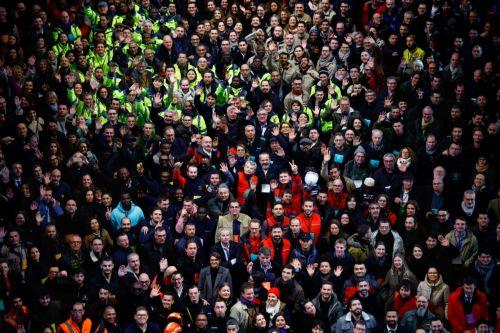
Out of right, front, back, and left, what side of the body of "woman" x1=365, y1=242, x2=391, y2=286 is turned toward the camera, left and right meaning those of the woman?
front

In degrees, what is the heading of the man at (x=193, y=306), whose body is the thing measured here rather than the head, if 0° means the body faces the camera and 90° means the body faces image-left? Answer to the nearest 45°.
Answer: approximately 0°

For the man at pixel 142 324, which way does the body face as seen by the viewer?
toward the camera

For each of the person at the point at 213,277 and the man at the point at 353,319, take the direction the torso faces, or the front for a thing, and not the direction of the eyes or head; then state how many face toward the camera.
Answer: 2

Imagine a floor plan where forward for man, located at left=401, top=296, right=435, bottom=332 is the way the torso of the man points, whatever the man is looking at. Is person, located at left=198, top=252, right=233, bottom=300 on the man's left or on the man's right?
on the man's right

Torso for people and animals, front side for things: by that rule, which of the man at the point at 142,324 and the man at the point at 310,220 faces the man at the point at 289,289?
the man at the point at 310,220

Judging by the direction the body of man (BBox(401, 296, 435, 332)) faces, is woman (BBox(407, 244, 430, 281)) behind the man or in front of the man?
behind

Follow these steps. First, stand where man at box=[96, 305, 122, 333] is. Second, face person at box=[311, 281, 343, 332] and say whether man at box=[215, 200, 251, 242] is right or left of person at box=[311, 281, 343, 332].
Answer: left

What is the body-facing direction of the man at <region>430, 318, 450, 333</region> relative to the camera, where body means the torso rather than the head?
toward the camera

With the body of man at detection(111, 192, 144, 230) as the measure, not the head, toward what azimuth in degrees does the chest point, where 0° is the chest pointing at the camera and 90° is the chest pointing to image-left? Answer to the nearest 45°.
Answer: approximately 0°

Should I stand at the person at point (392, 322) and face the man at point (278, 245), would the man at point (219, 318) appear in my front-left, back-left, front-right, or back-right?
front-left
